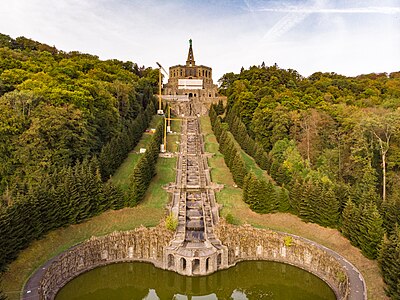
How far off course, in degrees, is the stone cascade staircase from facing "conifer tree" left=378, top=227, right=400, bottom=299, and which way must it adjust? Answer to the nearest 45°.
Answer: approximately 45° to its left

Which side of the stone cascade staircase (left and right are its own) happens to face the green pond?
front

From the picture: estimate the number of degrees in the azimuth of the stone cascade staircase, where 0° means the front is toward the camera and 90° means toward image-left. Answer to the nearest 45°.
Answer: approximately 0°

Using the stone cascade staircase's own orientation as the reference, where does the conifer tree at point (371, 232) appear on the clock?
The conifer tree is roughly at 10 o'clock from the stone cascade staircase.

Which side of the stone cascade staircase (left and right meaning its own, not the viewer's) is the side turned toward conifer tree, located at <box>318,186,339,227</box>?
left

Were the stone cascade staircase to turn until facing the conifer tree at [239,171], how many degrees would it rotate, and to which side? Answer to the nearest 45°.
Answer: approximately 135° to its left

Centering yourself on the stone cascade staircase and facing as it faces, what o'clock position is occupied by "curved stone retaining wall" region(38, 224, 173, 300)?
The curved stone retaining wall is roughly at 2 o'clock from the stone cascade staircase.

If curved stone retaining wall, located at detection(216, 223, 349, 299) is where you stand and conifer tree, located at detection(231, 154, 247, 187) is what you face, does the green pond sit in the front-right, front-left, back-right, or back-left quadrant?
back-left
